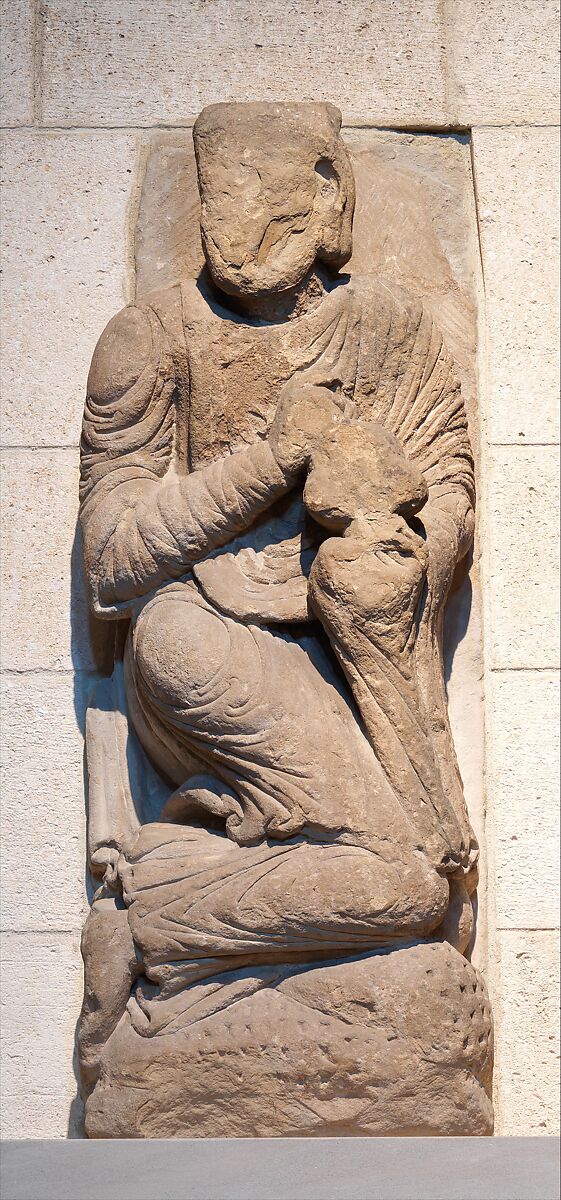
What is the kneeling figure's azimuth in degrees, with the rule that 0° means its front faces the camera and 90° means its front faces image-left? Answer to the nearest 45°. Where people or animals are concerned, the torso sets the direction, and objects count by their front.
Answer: approximately 0°
